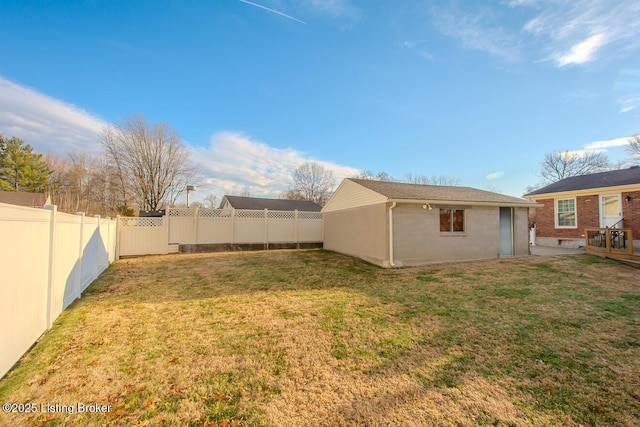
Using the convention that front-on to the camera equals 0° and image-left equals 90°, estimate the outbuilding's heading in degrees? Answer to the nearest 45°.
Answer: approximately 315°

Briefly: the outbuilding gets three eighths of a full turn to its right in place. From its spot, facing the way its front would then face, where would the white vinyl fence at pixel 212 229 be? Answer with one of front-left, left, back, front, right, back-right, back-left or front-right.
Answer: front

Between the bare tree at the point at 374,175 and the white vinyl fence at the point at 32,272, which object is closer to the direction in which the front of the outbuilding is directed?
the white vinyl fence

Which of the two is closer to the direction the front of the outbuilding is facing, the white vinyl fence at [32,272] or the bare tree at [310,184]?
the white vinyl fence

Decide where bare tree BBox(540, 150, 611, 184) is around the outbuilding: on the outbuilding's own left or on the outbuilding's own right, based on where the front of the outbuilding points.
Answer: on the outbuilding's own left

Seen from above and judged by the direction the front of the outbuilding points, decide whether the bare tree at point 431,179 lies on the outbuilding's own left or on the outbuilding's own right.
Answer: on the outbuilding's own left

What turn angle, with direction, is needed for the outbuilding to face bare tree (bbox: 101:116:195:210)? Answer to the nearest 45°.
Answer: approximately 135° to its right

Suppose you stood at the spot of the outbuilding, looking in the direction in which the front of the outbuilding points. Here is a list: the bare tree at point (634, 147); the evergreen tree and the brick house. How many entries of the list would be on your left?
2

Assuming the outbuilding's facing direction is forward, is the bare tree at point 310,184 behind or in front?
behind

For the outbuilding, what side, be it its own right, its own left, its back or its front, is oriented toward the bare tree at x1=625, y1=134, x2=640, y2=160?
left

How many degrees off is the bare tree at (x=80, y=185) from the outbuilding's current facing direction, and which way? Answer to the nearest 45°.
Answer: approximately 135° to its right

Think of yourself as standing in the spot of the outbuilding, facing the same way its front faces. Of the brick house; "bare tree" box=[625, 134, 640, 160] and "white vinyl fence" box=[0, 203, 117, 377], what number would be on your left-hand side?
2

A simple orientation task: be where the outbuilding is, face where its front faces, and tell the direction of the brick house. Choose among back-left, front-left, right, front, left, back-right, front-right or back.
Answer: left
